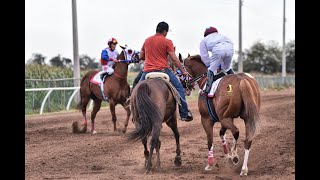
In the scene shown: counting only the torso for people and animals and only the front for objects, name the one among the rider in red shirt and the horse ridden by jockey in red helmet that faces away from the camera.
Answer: the rider in red shirt

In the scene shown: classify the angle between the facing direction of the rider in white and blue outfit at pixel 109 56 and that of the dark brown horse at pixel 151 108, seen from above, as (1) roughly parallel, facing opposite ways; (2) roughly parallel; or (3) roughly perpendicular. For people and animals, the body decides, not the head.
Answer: roughly perpendicular

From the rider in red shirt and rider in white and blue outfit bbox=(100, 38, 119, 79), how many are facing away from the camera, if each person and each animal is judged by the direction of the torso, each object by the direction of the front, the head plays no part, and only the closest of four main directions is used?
1

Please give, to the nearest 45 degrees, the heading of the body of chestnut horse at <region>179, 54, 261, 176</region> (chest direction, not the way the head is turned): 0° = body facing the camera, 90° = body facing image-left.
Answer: approximately 135°

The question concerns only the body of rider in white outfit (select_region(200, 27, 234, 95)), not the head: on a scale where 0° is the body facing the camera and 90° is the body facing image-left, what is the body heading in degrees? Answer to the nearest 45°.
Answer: approximately 135°

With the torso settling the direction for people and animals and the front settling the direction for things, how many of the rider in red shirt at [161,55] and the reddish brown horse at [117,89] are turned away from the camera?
1

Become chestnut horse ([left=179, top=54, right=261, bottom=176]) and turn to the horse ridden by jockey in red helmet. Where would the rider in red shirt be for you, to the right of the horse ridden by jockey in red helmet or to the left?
left

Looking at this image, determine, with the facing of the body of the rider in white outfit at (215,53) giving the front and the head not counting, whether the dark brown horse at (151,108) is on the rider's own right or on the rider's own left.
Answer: on the rider's own left
